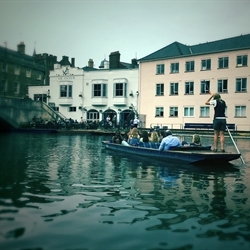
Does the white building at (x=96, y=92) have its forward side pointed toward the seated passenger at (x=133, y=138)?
yes

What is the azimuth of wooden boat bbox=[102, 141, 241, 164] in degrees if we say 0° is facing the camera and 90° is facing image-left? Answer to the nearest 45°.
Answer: approximately 90°

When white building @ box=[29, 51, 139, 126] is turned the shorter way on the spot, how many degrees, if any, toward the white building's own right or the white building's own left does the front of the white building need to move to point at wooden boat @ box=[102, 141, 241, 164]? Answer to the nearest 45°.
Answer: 0° — it already faces it

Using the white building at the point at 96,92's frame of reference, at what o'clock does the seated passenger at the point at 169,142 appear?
The seated passenger is roughly at 12 o'clock from the white building.

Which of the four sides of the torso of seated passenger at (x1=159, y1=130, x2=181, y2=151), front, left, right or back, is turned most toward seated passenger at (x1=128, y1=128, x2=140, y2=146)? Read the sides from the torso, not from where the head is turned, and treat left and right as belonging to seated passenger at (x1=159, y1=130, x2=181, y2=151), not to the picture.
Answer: front

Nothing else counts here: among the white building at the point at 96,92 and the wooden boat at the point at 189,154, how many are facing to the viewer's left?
1

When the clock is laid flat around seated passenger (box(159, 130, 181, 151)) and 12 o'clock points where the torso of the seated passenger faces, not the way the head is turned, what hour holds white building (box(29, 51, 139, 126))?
The white building is roughly at 1 o'clock from the seated passenger.
